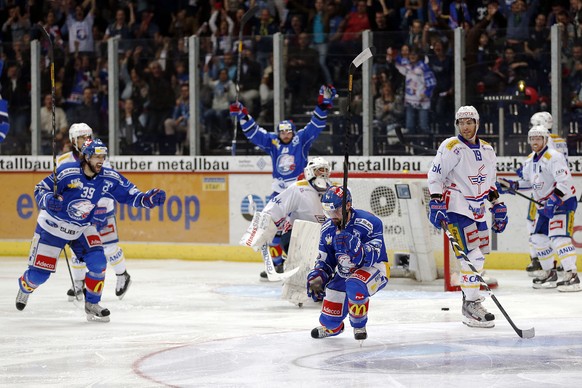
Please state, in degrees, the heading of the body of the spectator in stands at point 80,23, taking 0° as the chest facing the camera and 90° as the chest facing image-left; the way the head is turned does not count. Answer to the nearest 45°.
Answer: approximately 0°

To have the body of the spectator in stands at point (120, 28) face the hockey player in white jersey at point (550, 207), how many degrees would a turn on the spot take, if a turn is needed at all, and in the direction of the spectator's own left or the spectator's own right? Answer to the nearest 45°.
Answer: approximately 45° to the spectator's own left

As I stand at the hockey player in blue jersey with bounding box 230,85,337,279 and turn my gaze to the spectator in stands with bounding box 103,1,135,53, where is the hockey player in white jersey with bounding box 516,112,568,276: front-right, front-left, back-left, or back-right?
back-right

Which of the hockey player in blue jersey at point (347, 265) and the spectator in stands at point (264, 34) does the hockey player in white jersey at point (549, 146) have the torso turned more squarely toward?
the hockey player in blue jersey

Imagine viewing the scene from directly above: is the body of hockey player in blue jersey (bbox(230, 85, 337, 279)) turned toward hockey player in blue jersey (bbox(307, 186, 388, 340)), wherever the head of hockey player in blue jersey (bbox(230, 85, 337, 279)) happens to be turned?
yes
